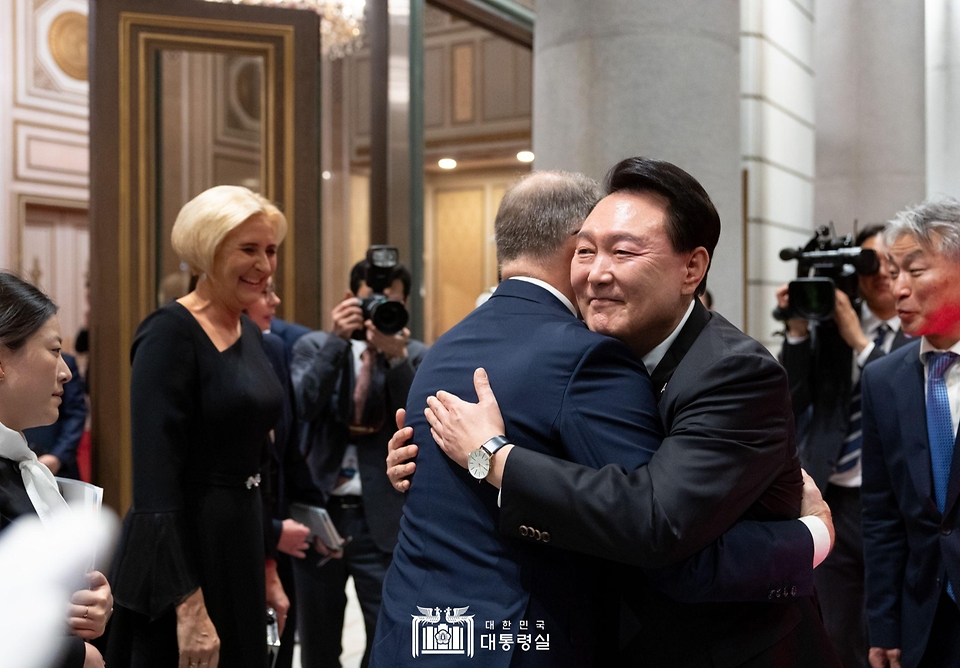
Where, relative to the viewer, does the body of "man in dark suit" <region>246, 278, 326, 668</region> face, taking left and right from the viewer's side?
facing to the right of the viewer

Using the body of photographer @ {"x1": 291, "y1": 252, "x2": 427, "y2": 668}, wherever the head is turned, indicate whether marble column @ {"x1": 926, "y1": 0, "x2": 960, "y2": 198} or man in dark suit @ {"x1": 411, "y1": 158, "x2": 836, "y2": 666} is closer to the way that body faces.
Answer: the man in dark suit

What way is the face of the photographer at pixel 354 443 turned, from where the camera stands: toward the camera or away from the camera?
toward the camera

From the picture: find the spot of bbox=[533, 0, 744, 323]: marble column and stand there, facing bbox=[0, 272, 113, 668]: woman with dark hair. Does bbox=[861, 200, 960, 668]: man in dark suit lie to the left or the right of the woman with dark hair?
left

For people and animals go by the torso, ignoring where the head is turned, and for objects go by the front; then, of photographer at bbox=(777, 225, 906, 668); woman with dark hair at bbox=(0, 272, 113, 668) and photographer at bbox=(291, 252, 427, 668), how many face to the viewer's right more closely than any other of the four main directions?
1

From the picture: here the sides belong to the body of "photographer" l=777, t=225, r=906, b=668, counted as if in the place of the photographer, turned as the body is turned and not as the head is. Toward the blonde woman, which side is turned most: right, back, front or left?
front

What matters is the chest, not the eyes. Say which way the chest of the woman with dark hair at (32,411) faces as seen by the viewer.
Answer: to the viewer's right

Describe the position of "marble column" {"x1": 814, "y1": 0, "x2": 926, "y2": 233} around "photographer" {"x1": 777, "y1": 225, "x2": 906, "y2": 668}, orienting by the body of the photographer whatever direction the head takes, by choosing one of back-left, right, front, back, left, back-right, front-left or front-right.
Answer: back-right

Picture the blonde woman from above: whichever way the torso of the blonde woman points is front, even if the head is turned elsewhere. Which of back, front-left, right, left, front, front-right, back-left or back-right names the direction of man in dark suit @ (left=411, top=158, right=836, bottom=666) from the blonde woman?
front

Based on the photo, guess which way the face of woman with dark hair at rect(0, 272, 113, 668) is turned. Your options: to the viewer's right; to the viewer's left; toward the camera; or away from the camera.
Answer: to the viewer's right

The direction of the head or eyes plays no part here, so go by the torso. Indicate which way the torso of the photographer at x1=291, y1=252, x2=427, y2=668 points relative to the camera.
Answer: toward the camera

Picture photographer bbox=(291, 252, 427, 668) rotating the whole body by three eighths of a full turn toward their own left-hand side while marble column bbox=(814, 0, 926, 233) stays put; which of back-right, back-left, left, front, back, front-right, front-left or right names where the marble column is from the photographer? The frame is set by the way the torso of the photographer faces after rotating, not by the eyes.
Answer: front
